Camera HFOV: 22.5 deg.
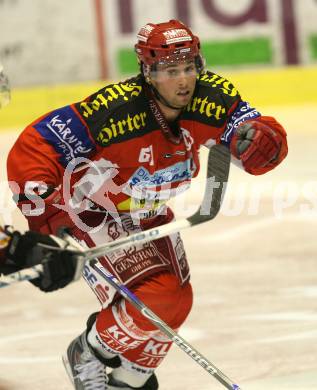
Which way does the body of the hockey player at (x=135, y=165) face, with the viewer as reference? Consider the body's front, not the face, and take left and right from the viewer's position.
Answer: facing the viewer and to the right of the viewer
